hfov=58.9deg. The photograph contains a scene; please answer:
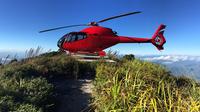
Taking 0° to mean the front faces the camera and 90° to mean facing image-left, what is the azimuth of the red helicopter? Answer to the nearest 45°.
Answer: approximately 90°
